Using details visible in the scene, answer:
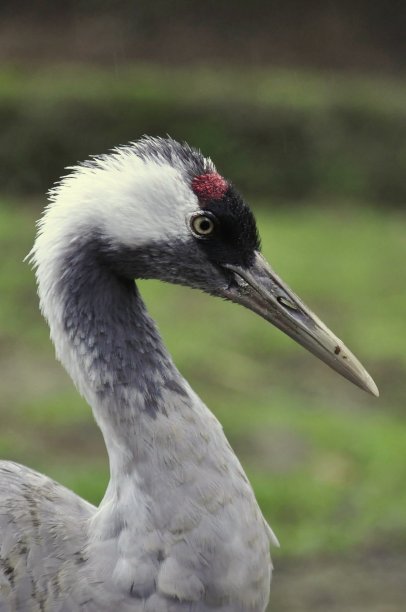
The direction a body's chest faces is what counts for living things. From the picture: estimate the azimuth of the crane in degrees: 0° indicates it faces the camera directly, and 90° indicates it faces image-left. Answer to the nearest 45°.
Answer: approximately 270°
